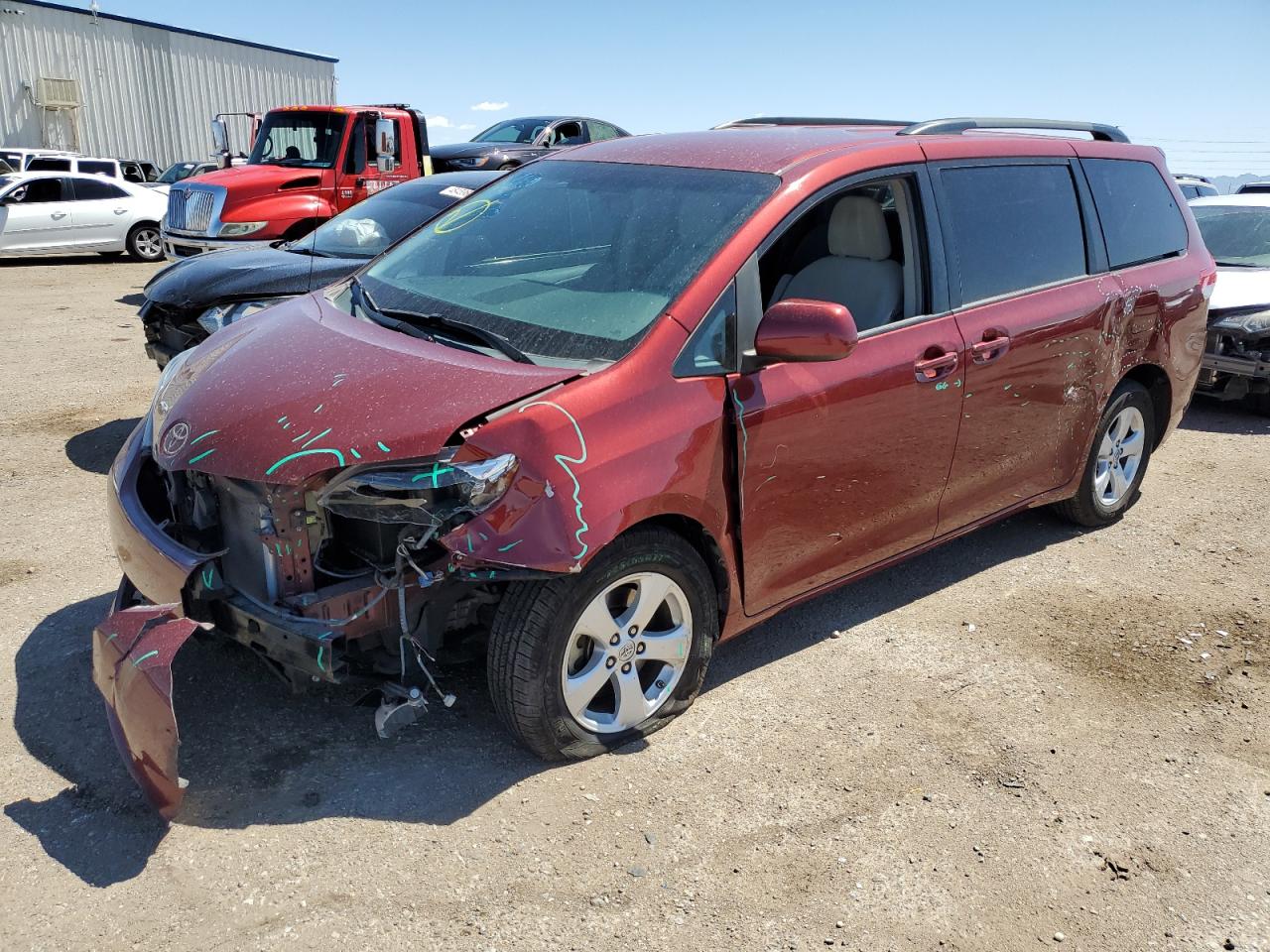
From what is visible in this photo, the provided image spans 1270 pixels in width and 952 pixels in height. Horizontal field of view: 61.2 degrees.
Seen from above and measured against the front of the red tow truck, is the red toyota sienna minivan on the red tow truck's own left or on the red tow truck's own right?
on the red tow truck's own left

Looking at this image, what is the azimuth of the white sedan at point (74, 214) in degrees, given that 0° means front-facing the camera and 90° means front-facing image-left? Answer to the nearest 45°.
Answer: approximately 90°

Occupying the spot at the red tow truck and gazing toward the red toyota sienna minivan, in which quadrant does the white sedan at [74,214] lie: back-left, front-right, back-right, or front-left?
back-right

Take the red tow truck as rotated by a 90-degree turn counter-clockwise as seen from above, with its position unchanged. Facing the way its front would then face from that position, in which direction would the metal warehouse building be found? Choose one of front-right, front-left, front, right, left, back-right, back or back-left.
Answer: back-left

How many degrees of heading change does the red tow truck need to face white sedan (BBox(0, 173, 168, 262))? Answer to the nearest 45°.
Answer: approximately 90° to its right

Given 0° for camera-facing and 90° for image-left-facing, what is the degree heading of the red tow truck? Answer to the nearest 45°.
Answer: approximately 45°

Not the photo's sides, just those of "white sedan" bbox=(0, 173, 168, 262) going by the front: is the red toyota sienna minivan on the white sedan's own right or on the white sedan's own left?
on the white sedan's own left

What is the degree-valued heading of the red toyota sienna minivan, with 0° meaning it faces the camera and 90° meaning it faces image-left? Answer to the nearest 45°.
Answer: approximately 45°

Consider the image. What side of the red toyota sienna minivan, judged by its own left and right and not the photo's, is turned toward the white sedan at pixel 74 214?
right
